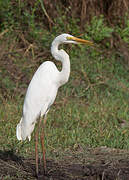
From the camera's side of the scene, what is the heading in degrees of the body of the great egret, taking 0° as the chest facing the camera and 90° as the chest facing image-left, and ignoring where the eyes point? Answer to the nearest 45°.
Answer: approximately 270°

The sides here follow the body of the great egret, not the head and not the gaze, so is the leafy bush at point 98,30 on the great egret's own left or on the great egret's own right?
on the great egret's own left
